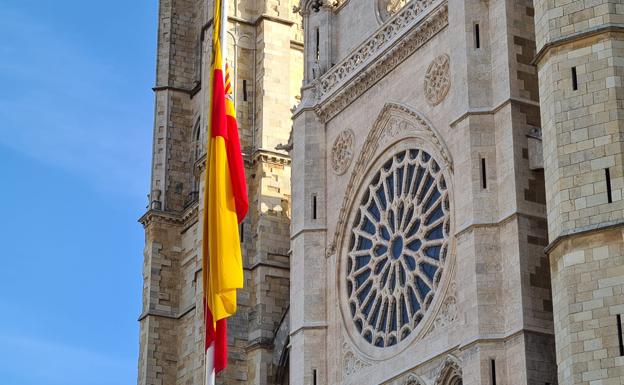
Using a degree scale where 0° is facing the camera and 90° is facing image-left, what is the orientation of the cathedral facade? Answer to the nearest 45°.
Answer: approximately 45°

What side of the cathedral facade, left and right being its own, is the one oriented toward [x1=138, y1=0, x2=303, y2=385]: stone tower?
right

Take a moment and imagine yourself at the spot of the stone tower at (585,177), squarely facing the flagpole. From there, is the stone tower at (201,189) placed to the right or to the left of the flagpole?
right
